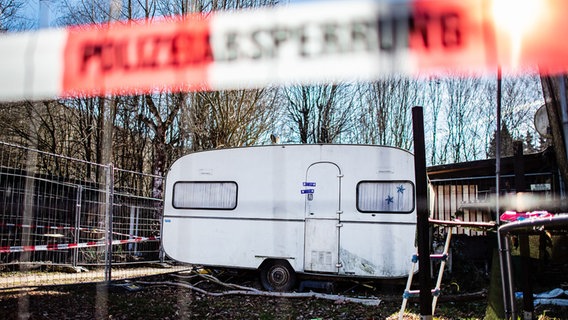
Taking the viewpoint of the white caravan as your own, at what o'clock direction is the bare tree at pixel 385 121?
The bare tree is roughly at 10 o'clock from the white caravan.

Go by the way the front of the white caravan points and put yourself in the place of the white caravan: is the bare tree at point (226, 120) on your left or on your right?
on your left

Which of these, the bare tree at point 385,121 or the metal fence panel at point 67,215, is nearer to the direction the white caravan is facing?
the bare tree

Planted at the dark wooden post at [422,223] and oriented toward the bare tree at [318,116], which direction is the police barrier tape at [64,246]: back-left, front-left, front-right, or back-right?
front-left

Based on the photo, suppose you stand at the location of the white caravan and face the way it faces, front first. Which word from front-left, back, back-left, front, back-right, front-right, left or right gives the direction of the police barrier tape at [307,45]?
right

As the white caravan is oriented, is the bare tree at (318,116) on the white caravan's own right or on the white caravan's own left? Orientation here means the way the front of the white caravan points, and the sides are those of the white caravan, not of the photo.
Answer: on the white caravan's own left

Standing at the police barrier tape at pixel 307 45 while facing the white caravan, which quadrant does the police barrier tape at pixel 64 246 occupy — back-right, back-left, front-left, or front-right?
front-left

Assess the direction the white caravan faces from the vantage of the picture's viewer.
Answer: facing to the right of the viewer

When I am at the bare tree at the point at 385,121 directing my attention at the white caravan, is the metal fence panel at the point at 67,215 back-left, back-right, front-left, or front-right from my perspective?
front-right

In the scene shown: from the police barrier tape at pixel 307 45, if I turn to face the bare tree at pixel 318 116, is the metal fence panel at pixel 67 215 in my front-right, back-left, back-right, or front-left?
front-left

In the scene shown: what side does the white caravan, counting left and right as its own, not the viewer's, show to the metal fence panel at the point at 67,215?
back

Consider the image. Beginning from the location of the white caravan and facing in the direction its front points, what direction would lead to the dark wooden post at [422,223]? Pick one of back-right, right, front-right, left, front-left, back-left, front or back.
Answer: right

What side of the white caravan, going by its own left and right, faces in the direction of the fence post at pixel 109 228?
back
